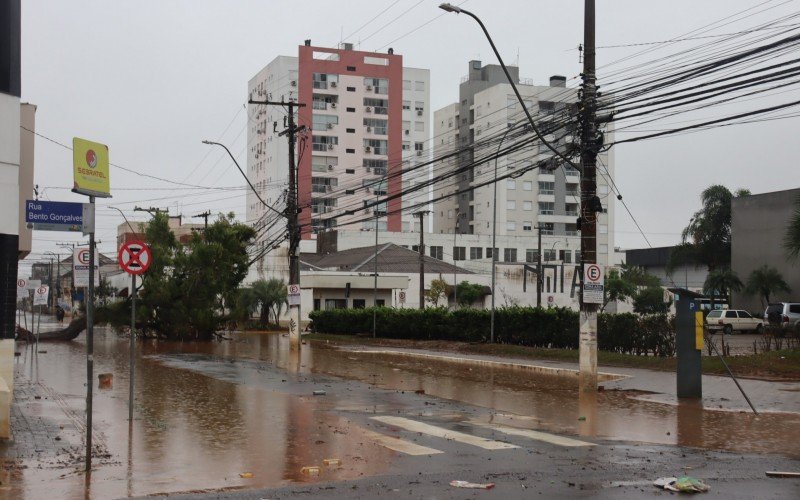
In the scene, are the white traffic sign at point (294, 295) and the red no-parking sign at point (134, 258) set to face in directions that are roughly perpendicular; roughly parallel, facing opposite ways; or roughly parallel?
roughly parallel

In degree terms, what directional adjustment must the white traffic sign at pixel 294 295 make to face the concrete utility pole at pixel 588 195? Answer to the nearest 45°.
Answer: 0° — it already faces it

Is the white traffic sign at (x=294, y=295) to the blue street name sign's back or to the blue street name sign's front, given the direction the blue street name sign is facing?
to the back

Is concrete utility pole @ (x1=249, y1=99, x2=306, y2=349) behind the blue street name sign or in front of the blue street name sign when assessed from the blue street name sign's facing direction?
behind

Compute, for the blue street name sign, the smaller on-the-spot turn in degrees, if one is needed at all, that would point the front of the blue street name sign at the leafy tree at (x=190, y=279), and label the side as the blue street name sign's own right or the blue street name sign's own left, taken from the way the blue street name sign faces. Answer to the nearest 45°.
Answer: approximately 180°

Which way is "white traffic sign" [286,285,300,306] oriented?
toward the camera

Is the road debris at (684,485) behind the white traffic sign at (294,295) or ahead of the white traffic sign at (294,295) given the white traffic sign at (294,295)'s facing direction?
ahead

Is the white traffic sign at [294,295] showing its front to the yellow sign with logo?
yes

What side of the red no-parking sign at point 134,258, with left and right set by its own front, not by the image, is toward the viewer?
front

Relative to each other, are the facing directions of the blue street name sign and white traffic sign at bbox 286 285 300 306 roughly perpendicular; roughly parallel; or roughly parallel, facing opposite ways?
roughly parallel

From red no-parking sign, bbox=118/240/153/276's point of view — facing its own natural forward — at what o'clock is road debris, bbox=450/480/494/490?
The road debris is roughly at 11 o'clock from the red no-parking sign.

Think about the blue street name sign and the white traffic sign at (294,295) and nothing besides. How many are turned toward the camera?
2
